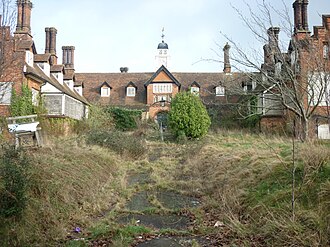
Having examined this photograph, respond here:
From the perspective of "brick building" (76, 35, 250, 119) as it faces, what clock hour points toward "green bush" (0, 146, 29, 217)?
The green bush is roughly at 12 o'clock from the brick building.

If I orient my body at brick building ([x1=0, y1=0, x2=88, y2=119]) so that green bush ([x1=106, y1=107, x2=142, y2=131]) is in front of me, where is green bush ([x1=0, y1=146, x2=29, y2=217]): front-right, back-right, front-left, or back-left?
back-right

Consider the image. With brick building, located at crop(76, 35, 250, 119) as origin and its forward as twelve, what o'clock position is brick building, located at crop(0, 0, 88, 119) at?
brick building, located at crop(0, 0, 88, 119) is roughly at 1 o'clock from brick building, located at crop(76, 35, 250, 119).

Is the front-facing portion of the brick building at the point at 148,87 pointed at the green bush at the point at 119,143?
yes

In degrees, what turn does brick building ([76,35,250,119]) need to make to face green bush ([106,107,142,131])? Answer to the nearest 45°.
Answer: approximately 45° to its right

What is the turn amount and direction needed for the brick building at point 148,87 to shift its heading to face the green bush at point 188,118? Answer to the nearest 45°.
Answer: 0° — it already faces it

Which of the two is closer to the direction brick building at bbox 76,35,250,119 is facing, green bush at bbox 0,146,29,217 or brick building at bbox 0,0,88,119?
the green bush

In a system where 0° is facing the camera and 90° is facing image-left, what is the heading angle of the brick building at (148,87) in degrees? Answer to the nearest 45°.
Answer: approximately 0°
